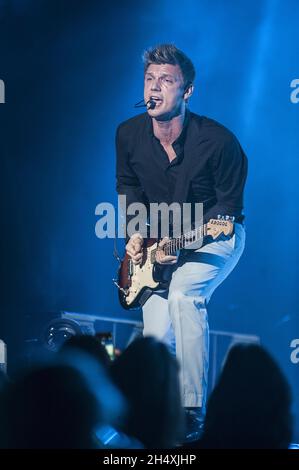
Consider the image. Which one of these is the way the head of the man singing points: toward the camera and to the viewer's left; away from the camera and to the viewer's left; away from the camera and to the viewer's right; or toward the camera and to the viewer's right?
toward the camera and to the viewer's left

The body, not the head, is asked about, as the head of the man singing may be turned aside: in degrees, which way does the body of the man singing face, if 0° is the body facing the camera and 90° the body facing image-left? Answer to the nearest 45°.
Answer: approximately 45°
